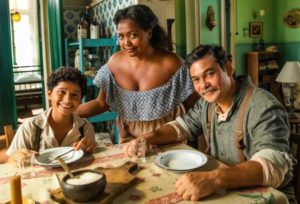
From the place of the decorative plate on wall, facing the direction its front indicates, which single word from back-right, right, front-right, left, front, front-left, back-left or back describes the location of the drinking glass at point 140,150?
front

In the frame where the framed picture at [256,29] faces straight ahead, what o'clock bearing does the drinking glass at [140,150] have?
The drinking glass is roughly at 12 o'clock from the framed picture.

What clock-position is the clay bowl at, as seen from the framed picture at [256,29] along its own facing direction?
The clay bowl is roughly at 12 o'clock from the framed picture.

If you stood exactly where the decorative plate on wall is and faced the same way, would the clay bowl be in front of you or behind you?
in front

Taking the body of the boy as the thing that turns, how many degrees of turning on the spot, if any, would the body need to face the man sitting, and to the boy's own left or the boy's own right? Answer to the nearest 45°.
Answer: approximately 45° to the boy's own left

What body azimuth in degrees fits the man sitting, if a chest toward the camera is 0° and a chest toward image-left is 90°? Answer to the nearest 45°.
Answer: approximately 45°

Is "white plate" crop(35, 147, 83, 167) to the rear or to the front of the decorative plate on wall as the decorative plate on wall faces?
to the front

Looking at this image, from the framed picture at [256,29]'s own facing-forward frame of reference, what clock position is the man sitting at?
The man sitting is roughly at 12 o'clock from the framed picture.

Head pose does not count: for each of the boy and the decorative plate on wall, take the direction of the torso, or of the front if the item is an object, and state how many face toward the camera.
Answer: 2

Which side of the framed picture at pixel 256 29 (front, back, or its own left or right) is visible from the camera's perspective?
front
